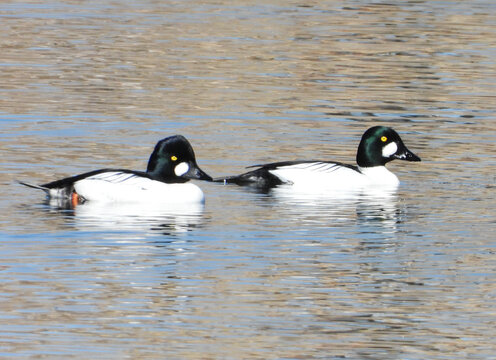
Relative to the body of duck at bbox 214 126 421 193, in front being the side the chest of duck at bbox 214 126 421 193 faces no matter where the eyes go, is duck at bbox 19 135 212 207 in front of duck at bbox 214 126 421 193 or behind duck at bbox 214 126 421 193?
behind

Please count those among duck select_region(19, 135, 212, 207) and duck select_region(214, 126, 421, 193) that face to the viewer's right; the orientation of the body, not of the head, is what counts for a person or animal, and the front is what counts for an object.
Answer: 2

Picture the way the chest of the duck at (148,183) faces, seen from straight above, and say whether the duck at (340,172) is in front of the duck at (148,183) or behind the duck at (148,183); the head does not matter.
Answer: in front

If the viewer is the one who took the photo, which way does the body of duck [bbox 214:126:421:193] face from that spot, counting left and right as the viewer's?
facing to the right of the viewer

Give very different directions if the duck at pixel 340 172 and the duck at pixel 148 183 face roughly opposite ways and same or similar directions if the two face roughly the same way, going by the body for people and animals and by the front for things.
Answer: same or similar directions

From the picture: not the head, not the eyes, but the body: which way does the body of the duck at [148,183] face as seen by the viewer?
to the viewer's right
